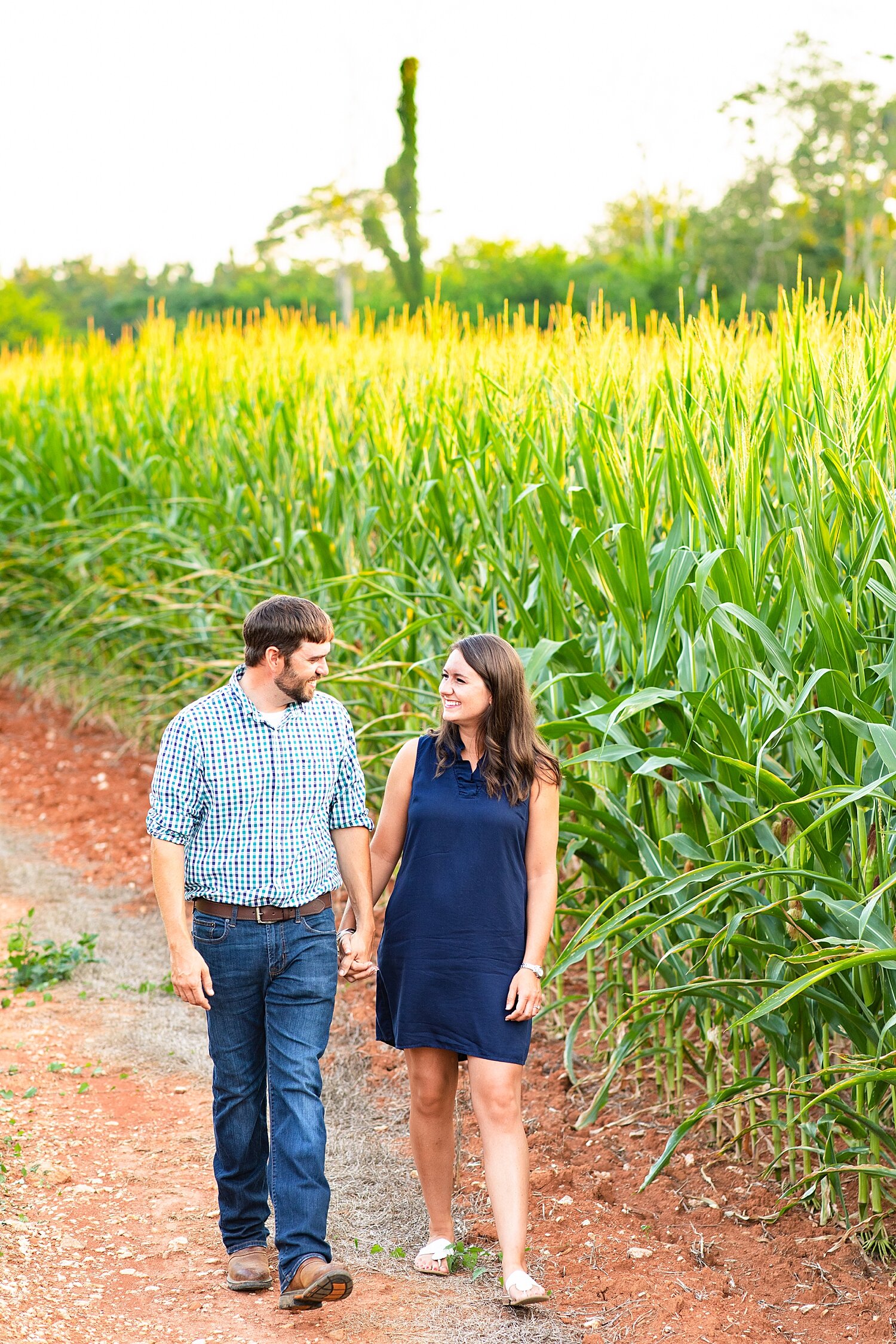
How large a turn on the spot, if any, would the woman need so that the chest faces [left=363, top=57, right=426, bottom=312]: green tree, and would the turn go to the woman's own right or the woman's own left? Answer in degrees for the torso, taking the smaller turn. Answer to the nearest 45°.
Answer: approximately 180°

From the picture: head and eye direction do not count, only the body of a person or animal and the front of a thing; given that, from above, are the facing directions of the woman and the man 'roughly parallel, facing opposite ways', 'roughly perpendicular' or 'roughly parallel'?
roughly parallel

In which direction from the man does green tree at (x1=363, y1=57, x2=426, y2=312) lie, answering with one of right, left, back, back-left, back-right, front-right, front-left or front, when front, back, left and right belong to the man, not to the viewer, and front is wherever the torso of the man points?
back

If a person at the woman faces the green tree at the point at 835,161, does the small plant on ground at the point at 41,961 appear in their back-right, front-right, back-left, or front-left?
front-left

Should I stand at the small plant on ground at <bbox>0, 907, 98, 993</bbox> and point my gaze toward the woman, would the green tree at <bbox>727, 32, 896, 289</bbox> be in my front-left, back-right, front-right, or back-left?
back-left

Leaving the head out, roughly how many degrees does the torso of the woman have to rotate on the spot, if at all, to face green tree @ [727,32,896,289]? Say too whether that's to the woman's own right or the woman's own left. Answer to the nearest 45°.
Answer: approximately 180°

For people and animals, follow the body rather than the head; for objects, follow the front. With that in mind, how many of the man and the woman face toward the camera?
2

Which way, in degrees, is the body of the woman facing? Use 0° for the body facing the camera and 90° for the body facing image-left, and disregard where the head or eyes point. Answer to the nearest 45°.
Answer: approximately 0°

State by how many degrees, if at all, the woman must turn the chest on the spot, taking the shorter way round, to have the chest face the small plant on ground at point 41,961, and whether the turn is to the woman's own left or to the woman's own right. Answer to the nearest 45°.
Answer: approximately 135° to the woman's own right

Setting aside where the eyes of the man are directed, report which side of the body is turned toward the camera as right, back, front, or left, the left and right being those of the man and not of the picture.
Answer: front

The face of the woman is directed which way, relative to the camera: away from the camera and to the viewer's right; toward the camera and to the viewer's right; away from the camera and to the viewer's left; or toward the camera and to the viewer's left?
toward the camera and to the viewer's left
